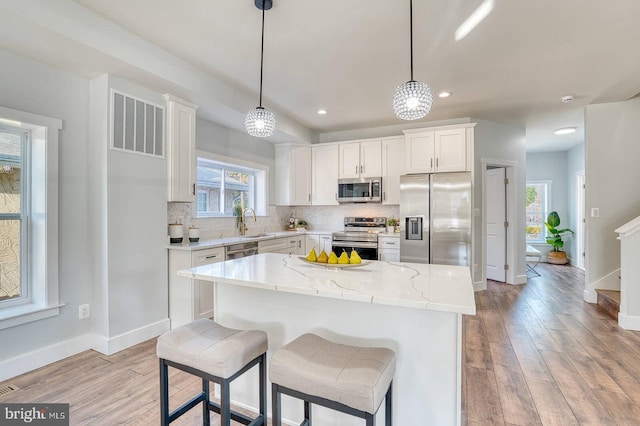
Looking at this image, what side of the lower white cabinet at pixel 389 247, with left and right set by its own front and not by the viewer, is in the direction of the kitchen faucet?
right

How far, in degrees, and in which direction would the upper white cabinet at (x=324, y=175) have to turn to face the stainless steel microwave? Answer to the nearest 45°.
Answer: approximately 45° to its left

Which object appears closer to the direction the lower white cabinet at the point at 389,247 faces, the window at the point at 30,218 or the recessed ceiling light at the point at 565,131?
the window

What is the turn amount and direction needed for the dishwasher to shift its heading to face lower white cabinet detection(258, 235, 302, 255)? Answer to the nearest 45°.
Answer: approximately 90° to its left

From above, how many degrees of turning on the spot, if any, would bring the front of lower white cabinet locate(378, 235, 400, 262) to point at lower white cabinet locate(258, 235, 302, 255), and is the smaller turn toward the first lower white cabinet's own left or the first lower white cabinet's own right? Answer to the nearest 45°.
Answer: approximately 90° to the first lower white cabinet's own right
